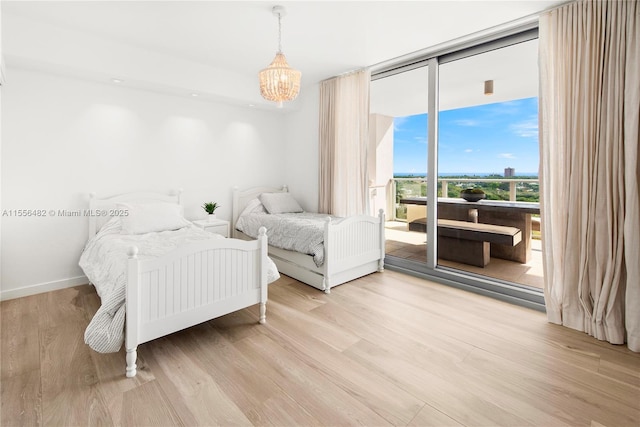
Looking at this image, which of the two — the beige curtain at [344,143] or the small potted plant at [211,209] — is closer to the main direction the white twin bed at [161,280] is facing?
the beige curtain

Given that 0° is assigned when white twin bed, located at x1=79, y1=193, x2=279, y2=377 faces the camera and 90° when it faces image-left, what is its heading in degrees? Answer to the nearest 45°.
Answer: approximately 315°

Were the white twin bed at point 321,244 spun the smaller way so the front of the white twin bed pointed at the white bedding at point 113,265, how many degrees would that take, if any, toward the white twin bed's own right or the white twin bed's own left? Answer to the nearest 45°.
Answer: approximately 90° to the white twin bed's own right

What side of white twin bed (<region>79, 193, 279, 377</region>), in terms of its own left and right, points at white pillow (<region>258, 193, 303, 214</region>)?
left

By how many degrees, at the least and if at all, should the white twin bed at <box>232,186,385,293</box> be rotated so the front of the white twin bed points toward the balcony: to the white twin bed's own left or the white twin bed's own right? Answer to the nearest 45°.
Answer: approximately 45° to the white twin bed's own left

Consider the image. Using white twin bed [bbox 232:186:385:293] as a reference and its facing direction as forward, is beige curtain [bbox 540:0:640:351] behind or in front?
in front

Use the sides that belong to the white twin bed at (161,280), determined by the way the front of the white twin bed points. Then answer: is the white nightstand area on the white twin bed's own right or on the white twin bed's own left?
on the white twin bed's own left

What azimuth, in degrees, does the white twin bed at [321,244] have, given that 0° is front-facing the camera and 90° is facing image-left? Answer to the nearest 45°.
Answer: approximately 315°
